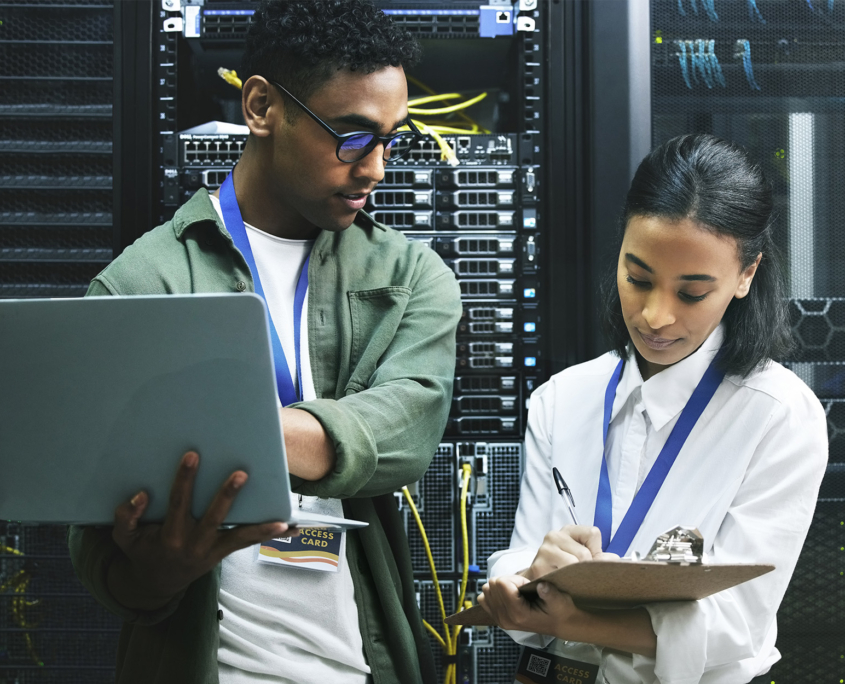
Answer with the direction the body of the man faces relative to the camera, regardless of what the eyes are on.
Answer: toward the camera

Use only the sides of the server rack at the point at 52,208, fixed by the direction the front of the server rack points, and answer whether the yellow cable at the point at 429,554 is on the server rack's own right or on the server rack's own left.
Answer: on the server rack's own left

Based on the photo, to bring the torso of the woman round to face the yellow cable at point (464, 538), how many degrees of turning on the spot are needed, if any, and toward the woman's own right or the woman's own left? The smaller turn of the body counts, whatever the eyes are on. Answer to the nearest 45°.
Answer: approximately 90° to the woman's own right

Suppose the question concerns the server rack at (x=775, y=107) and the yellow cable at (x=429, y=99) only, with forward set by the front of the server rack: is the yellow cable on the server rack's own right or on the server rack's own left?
on the server rack's own right

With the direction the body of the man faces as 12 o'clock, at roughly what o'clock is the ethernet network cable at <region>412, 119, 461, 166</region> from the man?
The ethernet network cable is roughly at 7 o'clock from the man.

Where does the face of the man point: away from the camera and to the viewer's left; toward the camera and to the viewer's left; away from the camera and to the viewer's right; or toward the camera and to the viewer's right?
toward the camera and to the viewer's right

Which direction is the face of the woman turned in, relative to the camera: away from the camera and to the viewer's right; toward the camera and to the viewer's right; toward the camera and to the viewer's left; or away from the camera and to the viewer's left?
toward the camera and to the viewer's left

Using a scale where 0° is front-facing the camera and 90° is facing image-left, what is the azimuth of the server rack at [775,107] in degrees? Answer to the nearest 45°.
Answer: approximately 0°

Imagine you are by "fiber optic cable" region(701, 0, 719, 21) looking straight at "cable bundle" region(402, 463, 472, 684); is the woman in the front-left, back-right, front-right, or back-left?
front-left

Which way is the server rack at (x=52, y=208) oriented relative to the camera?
toward the camera

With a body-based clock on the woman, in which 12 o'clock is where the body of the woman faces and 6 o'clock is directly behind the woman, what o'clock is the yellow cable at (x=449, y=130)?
The yellow cable is roughly at 3 o'clock from the woman.

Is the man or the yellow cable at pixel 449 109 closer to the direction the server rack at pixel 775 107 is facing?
the man
